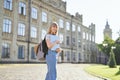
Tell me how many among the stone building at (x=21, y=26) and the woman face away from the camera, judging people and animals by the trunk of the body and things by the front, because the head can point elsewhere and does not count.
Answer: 0

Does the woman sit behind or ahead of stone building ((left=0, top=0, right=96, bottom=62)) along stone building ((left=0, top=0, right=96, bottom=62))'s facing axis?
ahead

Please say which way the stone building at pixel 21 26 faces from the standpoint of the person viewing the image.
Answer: facing the viewer and to the right of the viewer

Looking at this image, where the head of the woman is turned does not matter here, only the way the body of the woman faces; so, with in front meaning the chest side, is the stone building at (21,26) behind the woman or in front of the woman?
behind
